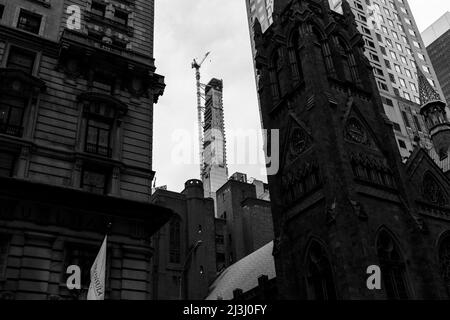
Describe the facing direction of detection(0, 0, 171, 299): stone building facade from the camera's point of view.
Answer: facing the viewer and to the right of the viewer

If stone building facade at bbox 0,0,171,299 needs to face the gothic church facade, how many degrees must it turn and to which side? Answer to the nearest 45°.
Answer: approximately 45° to its left

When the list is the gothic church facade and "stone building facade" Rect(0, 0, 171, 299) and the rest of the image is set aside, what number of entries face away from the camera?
0

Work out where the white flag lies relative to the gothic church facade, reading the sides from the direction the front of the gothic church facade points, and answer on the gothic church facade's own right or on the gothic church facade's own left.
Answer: on the gothic church facade's own right

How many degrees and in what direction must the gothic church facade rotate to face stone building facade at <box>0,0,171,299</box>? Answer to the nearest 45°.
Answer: approximately 90° to its right
